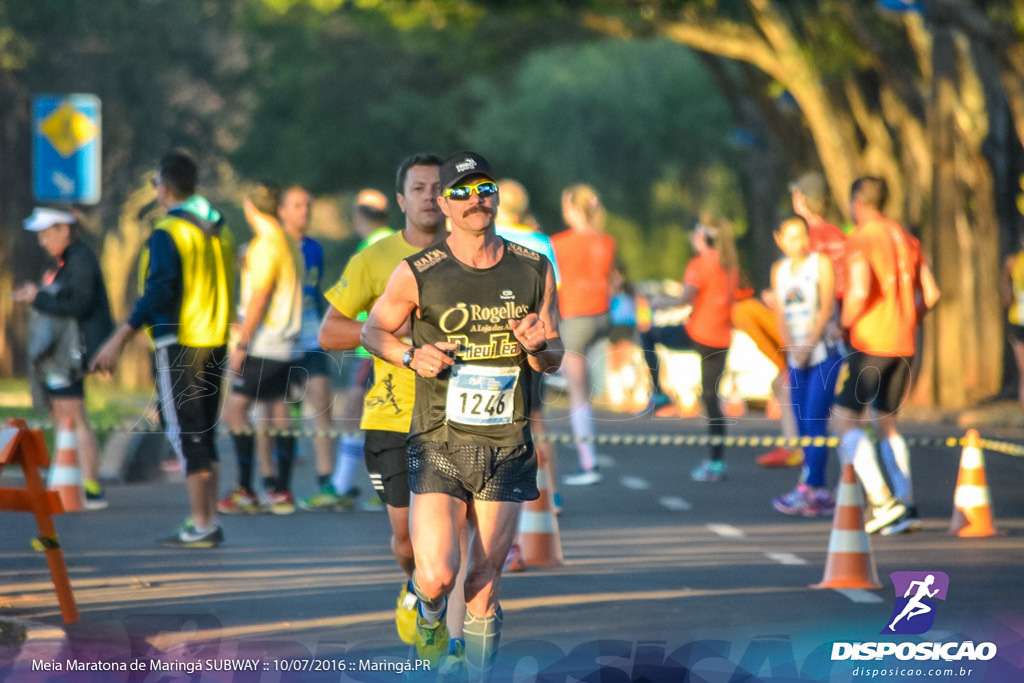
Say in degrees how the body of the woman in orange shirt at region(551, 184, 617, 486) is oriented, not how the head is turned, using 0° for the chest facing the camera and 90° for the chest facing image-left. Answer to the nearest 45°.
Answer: approximately 135°

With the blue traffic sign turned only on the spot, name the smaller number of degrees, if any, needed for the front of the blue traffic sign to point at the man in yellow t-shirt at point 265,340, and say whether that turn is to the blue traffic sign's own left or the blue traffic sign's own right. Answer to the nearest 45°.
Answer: approximately 45° to the blue traffic sign's own left

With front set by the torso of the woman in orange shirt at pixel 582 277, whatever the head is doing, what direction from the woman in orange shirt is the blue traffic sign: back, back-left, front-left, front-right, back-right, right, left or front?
front-left

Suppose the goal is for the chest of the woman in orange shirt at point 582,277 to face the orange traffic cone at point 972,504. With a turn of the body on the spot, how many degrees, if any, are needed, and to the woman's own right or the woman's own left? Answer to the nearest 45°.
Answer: approximately 180°

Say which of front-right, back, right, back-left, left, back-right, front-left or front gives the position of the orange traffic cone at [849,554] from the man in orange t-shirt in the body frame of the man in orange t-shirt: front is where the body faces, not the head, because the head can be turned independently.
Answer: back-left

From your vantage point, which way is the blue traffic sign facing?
toward the camera

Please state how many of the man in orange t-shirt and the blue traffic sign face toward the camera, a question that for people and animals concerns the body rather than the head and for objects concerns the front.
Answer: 1

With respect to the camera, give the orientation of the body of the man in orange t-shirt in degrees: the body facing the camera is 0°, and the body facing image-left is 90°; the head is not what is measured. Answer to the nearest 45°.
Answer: approximately 135°

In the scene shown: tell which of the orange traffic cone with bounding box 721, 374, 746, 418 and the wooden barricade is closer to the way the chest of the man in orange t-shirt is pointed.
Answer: the orange traffic cone

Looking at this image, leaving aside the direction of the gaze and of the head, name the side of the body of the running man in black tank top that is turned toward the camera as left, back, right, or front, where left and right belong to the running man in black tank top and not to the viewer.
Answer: front

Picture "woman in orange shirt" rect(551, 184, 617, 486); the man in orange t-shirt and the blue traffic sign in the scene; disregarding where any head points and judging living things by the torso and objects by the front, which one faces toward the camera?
the blue traffic sign

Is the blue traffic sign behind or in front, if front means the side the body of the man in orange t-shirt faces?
in front

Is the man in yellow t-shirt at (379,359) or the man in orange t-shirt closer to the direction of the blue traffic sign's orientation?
the man in yellow t-shirt

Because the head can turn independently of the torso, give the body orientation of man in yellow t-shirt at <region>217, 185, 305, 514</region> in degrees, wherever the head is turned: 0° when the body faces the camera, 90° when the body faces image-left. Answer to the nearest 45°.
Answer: approximately 135°

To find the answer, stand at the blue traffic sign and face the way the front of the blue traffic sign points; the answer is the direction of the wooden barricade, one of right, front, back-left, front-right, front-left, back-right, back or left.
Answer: front

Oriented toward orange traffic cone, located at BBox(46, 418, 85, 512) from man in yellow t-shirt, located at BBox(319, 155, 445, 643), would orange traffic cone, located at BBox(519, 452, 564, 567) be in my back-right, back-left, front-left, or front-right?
front-right

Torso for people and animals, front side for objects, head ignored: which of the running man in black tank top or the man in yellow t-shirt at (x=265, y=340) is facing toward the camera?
the running man in black tank top
